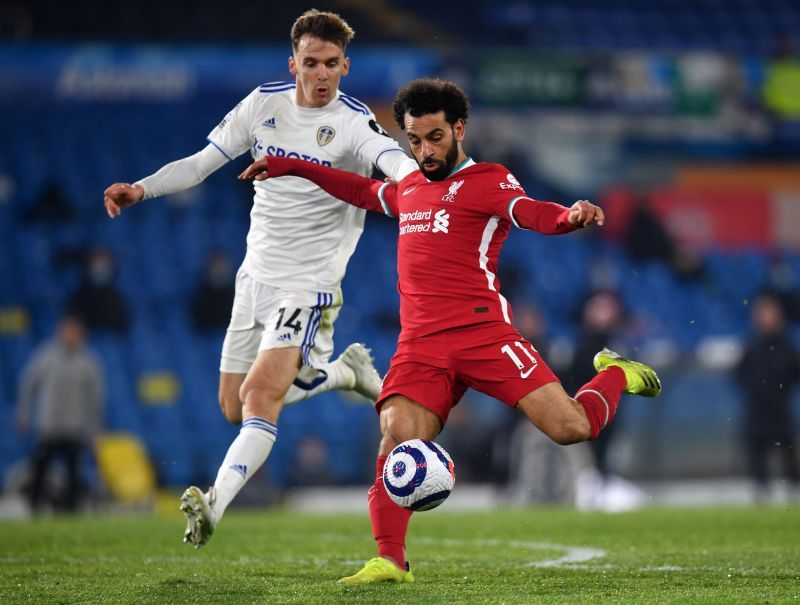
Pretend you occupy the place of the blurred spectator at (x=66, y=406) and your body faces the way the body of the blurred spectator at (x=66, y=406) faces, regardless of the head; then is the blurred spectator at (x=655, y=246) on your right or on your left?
on your left

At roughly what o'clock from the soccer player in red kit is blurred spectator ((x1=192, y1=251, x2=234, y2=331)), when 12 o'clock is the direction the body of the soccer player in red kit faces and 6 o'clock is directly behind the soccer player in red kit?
The blurred spectator is roughly at 4 o'clock from the soccer player in red kit.

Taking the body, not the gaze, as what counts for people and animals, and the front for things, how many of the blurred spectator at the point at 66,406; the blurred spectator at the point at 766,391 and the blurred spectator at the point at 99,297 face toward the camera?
3

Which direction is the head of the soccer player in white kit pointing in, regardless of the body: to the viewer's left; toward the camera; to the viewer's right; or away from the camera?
toward the camera

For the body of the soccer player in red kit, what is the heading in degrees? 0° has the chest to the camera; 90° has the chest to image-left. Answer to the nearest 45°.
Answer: approximately 45°

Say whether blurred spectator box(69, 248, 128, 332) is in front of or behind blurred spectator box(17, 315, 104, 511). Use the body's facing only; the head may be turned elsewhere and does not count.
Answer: behind

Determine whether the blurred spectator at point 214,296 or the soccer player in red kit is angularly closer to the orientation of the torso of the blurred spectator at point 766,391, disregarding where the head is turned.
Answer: the soccer player in red kit

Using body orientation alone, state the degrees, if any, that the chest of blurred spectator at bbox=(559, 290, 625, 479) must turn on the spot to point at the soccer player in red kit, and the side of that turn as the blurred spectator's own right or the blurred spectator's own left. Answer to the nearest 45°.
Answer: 0° — they already face them

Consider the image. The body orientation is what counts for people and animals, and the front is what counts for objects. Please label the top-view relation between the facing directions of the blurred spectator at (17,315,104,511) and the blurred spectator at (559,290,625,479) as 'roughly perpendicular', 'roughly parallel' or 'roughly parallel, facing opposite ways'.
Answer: roughly parallel

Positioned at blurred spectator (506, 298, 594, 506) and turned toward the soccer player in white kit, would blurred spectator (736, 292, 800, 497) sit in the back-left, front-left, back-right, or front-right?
back-left

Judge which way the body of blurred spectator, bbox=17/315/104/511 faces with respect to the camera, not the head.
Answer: toward the camera

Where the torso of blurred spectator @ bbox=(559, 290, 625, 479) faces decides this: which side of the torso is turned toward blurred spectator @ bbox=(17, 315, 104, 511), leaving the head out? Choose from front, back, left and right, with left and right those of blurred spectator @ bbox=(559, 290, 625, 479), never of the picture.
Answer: right

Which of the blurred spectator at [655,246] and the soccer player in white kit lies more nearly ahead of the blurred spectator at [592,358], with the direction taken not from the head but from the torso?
the soccer player in white kit

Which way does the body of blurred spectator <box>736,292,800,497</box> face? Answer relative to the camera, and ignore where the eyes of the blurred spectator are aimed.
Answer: toward the camera
